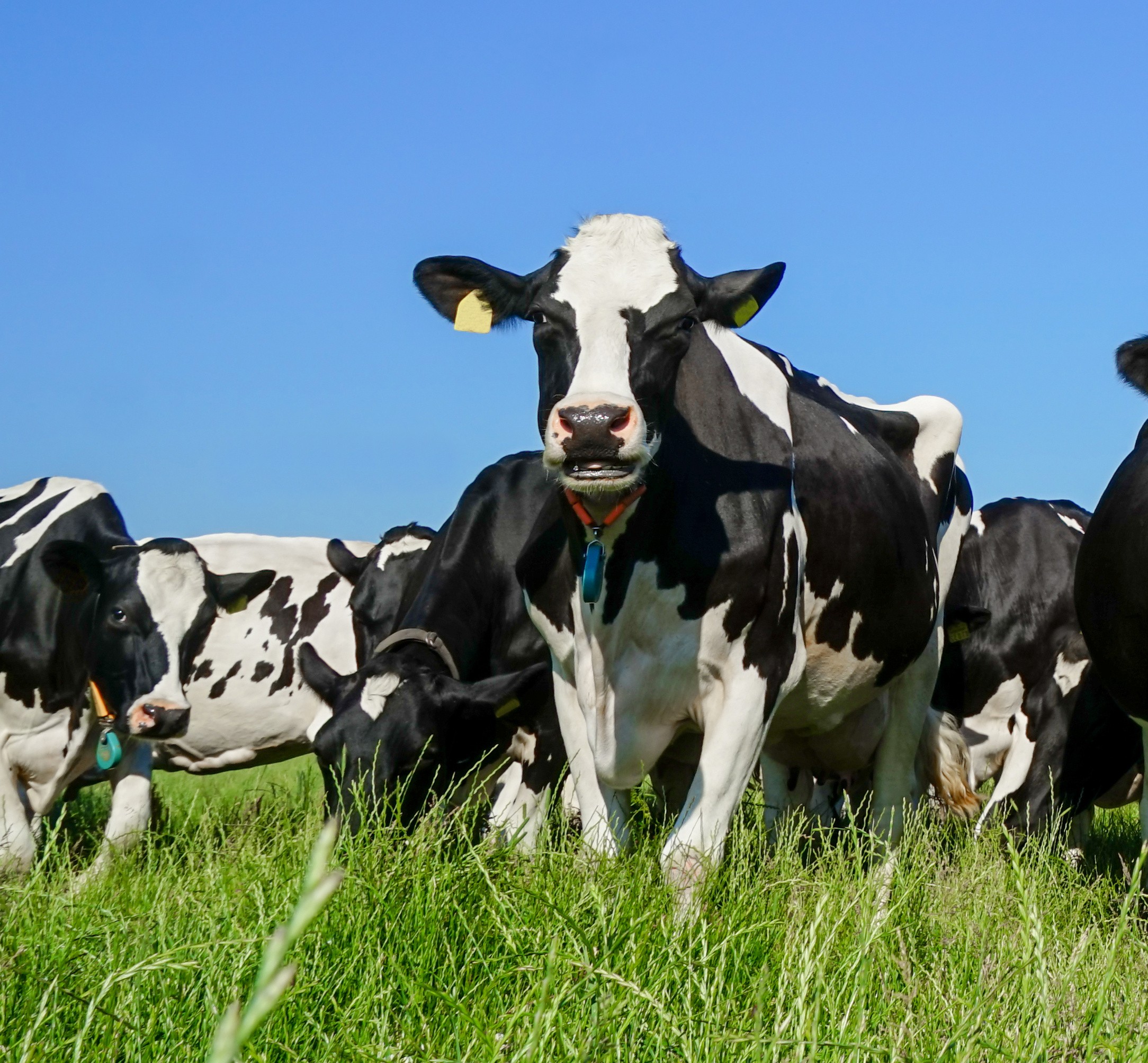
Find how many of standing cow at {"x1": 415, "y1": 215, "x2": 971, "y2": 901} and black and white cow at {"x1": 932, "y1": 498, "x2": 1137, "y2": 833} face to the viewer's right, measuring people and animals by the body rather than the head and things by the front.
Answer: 0

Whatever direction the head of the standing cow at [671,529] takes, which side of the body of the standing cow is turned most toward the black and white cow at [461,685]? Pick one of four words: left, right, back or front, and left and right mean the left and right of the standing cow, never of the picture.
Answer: right

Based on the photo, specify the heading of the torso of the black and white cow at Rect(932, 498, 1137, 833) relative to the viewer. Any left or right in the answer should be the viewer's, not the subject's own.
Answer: facing the viewer and to the left of the viewer

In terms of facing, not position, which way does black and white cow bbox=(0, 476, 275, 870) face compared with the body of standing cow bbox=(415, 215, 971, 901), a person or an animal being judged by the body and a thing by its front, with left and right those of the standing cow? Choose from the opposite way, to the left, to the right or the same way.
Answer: to the left

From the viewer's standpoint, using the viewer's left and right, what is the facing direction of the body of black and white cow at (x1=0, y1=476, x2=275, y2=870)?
facing the viewer and to the right of the viewer

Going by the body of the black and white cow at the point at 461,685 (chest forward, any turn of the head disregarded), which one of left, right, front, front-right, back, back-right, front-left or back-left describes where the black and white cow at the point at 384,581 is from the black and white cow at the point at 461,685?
back-right

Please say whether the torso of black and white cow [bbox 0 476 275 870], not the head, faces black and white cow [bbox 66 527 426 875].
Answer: no
